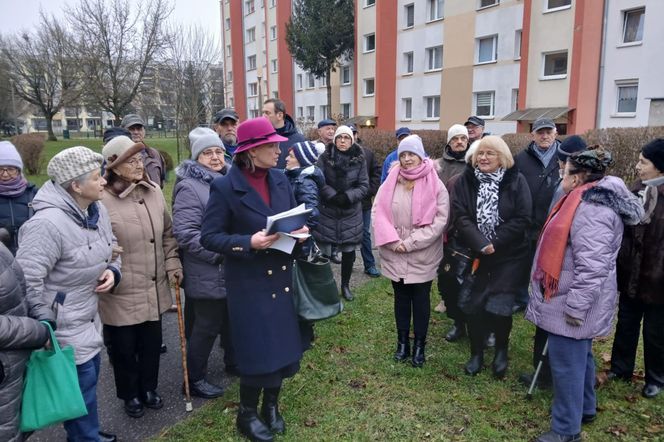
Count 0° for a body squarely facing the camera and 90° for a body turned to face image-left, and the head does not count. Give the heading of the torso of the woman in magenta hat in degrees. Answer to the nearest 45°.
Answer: approximately 315°

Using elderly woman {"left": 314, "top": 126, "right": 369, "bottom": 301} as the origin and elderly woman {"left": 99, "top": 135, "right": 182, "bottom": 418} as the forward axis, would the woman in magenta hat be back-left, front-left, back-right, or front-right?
front-left

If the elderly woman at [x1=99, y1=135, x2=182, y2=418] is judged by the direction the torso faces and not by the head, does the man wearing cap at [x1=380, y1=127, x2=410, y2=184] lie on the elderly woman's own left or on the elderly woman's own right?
on the elderly woman's own left

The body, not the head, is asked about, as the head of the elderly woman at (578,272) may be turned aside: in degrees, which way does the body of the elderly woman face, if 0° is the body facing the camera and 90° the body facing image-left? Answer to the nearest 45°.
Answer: approximately 90°

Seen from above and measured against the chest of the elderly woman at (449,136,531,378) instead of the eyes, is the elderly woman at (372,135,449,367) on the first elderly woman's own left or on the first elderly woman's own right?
on the first elderly woman's own right

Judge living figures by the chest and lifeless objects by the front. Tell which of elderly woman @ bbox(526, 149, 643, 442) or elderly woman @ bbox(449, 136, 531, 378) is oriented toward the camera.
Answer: elderly woman @ bbox(449, 136, 531, 378)

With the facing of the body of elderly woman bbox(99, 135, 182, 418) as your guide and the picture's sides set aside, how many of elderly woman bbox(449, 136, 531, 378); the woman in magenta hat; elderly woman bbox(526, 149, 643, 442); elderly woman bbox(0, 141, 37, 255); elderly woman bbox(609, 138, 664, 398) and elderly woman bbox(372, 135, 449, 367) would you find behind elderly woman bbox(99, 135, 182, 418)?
1

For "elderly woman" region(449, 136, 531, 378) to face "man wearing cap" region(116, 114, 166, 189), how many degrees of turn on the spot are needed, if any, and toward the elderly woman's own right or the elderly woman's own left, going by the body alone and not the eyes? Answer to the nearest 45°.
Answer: approximately 90° to the elderly woman's own right

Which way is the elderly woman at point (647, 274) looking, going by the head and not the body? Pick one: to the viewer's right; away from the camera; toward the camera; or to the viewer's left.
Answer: to the viewer's left

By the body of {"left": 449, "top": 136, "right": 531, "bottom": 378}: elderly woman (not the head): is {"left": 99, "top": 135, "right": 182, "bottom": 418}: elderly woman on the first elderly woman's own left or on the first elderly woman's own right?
on the first elderly woman's own right

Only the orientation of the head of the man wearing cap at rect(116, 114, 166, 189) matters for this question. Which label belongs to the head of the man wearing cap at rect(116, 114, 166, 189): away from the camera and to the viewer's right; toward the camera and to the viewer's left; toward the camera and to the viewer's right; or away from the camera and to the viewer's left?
toward the camera and to the viewer's right

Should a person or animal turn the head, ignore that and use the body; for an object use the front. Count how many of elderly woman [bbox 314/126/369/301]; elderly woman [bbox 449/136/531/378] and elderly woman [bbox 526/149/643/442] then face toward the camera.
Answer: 2

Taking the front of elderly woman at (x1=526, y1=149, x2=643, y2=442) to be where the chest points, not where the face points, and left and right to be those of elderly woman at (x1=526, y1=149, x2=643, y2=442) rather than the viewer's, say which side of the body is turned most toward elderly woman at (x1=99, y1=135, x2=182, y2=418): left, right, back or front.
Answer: front

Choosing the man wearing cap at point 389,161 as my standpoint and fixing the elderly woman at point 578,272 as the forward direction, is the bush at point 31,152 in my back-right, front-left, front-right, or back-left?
back-right

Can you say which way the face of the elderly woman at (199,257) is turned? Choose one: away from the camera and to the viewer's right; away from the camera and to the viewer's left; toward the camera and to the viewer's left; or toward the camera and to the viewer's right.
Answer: toward the camera and to the viewer's right

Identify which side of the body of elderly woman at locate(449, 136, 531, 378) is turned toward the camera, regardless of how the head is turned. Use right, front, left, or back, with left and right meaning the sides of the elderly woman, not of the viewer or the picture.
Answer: front

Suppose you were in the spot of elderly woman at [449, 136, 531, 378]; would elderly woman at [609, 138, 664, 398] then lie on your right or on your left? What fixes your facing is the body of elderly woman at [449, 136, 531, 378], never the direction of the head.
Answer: on your left

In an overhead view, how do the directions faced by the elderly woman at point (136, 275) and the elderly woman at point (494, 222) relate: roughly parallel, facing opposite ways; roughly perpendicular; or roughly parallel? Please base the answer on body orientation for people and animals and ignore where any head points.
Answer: roughly perpendicular

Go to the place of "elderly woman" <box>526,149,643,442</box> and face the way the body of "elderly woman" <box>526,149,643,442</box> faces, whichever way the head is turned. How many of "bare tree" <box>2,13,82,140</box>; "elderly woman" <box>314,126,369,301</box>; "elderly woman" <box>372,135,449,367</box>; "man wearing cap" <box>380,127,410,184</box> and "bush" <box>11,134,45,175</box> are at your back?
0
